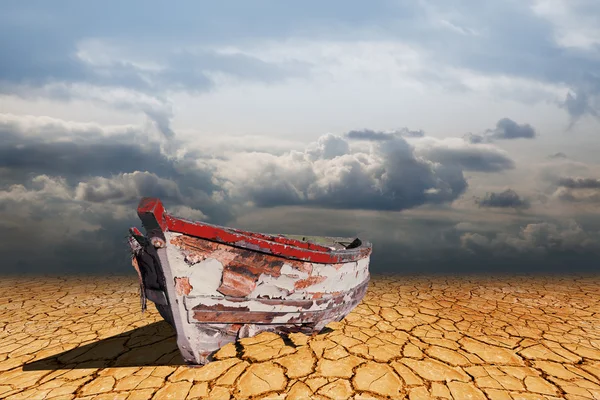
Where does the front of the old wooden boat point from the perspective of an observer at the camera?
facing the viewer and to the left of the viewer
